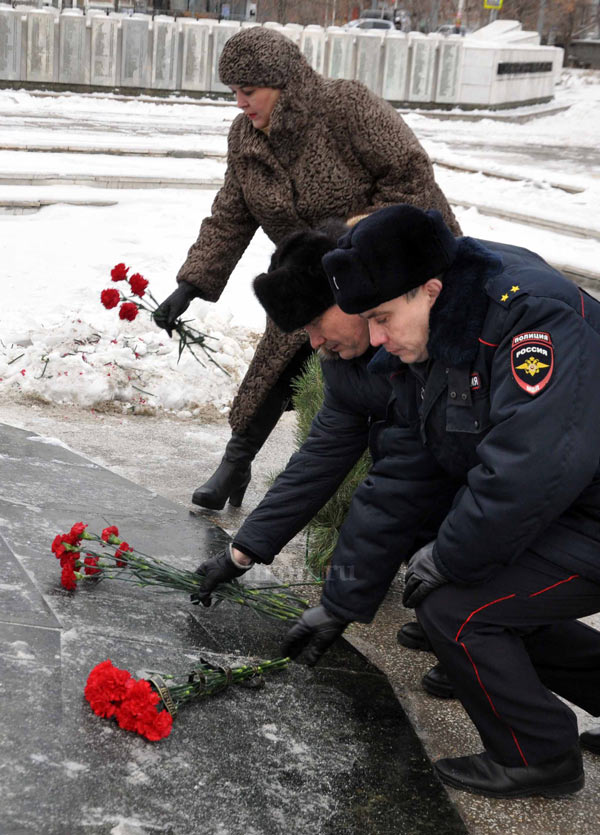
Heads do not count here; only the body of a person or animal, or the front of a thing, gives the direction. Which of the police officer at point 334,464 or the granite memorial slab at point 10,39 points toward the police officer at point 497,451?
the granite memorial slab

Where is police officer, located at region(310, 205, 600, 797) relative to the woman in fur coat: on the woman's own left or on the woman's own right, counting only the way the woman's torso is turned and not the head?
on the woman's own left

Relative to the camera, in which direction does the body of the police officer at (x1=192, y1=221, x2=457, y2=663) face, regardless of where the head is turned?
to the viewer's left

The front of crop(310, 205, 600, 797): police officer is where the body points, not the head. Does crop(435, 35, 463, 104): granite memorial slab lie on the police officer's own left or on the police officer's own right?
on the police officer's own right

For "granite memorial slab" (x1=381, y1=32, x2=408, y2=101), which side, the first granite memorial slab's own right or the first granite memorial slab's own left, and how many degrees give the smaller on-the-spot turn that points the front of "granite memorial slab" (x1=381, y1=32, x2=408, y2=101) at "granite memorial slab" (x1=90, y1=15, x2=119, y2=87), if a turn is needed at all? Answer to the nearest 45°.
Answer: approximately 45° to the first granite memorial slab's own right

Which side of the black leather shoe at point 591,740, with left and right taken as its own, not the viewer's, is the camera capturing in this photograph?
left

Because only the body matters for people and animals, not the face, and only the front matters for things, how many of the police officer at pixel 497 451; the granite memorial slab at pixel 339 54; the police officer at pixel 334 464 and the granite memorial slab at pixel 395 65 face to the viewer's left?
2

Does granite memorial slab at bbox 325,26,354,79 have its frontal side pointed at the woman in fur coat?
yes

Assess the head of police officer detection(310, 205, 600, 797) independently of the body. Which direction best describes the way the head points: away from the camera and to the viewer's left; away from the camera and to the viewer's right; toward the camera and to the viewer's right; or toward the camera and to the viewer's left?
toward the camera and to the viewer's left

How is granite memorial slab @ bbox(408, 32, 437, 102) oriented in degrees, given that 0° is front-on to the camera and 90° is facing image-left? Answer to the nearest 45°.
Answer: approximately 0°

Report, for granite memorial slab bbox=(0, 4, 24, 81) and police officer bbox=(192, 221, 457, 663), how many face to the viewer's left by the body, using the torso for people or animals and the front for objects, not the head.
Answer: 1

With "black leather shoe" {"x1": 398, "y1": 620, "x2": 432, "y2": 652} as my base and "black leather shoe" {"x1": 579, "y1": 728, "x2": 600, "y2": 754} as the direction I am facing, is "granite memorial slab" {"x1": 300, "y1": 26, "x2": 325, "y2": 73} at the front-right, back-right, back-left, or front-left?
back-left

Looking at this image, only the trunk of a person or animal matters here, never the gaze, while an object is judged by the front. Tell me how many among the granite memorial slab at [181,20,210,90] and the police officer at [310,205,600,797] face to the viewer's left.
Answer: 1
